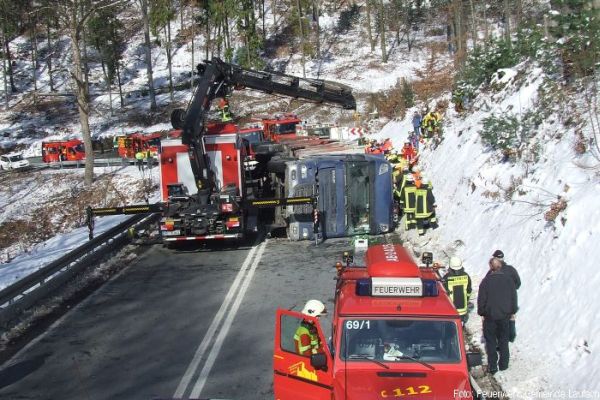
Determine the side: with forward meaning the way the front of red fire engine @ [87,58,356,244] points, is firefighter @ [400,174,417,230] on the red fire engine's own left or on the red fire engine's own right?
on the red fire engine's own right

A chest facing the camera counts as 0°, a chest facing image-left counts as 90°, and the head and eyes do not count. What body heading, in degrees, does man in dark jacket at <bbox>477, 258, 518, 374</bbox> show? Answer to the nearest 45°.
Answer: approximately 180°

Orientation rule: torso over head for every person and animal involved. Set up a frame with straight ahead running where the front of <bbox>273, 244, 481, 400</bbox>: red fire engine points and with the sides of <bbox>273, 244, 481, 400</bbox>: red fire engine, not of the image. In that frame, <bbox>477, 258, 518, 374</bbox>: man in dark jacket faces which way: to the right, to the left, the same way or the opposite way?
the opposite way

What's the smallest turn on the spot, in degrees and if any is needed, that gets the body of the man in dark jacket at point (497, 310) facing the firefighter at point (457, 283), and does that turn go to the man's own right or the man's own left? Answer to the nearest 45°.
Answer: approximately 45° to the man's own left

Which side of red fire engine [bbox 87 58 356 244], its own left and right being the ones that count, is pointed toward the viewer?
back

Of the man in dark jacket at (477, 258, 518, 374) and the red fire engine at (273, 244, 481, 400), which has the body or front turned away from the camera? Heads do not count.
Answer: the man in dark jacket

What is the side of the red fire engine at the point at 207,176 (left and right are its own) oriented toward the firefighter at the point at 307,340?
back
